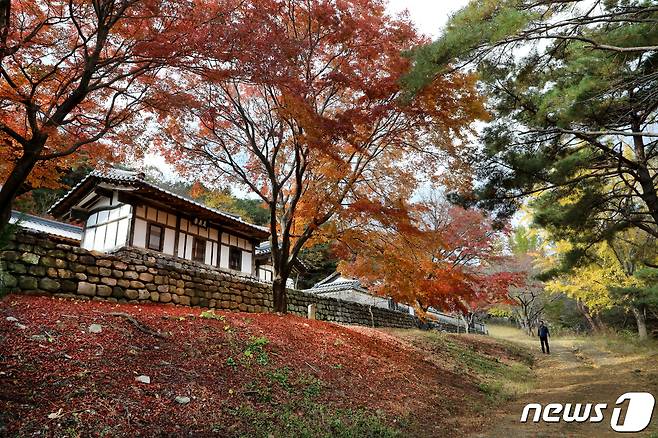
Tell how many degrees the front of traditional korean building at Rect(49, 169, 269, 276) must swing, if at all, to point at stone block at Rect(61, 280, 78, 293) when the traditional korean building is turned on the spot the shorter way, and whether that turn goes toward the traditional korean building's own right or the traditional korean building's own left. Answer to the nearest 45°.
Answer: approximately 45° to the traditional korean building's own right

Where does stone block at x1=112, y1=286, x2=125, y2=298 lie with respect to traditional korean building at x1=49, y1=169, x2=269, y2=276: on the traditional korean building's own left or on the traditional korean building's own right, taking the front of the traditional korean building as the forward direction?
on the traditional korean building's own right

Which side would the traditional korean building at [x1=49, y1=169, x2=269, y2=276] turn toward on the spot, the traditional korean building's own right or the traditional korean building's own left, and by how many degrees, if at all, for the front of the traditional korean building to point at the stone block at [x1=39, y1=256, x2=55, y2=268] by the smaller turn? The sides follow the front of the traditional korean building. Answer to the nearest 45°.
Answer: approximately 45° to the traditional korean building's own right

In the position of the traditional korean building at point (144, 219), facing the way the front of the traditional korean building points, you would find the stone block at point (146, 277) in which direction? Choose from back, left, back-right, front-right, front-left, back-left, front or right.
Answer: front-right

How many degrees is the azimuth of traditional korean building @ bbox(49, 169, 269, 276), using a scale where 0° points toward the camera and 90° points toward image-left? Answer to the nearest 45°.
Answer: approximately 315°

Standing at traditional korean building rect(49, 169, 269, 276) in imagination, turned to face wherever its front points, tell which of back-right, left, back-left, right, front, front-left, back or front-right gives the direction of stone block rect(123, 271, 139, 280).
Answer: front-right
